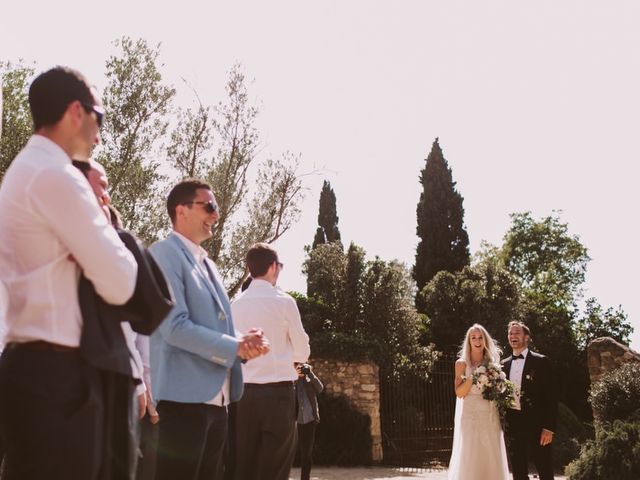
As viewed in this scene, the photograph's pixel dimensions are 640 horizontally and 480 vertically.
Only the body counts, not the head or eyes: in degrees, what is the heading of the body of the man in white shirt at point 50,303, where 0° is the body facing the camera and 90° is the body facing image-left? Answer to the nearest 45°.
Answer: approximately 225°

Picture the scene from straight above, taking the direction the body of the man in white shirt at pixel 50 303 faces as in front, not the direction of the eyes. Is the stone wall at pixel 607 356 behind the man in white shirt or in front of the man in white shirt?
in front

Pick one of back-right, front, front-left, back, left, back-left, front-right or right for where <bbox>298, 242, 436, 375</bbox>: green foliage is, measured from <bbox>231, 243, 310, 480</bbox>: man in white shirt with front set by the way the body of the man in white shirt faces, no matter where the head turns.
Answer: front-left

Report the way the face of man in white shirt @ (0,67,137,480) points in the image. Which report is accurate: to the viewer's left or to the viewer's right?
to the viewer's right

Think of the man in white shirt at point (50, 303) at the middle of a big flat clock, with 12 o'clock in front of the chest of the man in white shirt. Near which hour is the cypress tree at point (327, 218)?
The cypress tree is roughly at 11 o'clock from the man in white shirt.

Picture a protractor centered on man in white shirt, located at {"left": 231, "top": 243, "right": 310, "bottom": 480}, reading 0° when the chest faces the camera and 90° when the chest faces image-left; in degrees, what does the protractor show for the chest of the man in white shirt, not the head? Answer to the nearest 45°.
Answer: approximately 225°

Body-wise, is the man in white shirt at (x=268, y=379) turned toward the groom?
yes

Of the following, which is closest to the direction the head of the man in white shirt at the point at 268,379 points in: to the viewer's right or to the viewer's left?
to the viewer's right

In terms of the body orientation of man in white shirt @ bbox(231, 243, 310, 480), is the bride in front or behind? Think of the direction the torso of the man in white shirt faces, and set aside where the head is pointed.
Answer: in front

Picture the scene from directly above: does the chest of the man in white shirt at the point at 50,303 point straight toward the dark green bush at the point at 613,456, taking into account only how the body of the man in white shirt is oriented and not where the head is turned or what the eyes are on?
yes

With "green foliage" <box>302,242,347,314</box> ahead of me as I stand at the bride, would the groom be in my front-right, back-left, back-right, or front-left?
back-right

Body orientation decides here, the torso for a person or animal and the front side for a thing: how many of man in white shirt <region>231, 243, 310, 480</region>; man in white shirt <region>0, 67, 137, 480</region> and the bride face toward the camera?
1

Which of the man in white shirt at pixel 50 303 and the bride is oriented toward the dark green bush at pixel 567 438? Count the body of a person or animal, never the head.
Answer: the man in white shirt
